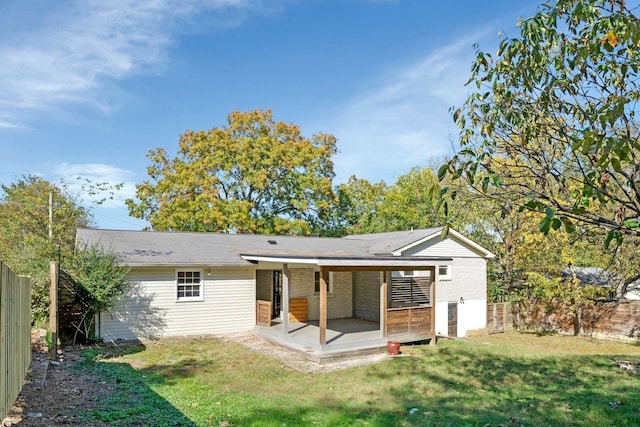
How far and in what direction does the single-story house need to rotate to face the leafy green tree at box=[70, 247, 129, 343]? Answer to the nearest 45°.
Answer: approximately 135° to its left

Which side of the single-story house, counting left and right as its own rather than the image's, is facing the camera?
back

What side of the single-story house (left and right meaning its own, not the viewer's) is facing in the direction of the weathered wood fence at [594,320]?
right

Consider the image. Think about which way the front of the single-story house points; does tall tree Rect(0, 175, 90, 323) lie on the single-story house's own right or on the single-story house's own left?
on the single-story house's own left
